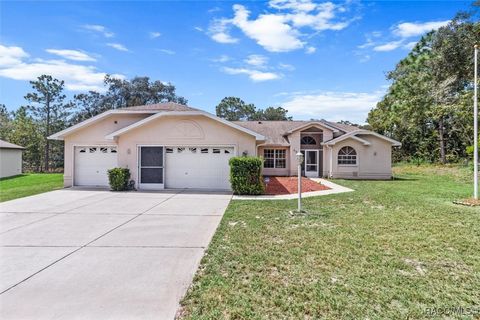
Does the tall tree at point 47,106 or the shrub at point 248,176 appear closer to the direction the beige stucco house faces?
the shrub

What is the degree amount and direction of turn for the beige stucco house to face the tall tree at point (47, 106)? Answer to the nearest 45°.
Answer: approximately 135° to its right

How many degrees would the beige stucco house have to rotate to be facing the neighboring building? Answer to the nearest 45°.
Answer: approximately 135° to its right

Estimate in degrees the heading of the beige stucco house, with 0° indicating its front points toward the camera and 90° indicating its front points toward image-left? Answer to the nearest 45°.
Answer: approximately 0°

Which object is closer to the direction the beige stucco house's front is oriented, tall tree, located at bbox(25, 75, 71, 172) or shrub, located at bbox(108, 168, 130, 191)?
the shrub

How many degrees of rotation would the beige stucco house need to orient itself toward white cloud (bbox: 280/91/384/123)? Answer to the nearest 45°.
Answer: approximately 135° to its left

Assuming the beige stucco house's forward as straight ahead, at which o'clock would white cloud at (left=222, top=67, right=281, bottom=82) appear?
The white cloud is roughly at 7 o'clock from the beige stucco house.

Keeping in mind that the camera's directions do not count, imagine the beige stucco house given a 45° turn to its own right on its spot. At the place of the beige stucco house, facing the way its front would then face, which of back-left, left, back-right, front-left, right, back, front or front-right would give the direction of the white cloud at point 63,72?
right
